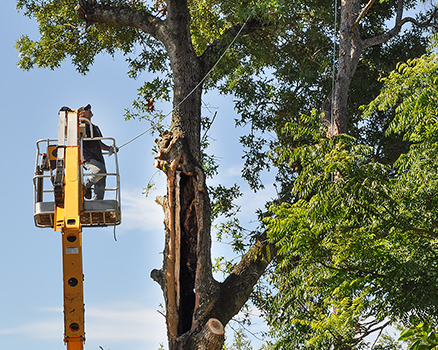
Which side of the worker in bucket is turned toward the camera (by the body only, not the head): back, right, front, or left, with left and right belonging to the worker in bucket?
right

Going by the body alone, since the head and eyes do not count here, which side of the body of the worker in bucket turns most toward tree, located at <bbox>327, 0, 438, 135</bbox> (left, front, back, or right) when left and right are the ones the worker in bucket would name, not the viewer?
front

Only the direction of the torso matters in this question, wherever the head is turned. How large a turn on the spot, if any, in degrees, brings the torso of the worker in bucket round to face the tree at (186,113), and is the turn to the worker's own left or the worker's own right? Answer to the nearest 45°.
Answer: approximately 45° to the worker's own left

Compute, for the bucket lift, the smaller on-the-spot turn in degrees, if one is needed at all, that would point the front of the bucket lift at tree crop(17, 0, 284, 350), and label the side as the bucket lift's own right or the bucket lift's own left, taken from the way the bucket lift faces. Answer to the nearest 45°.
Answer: approximately 45° to the bucket lift's own right
